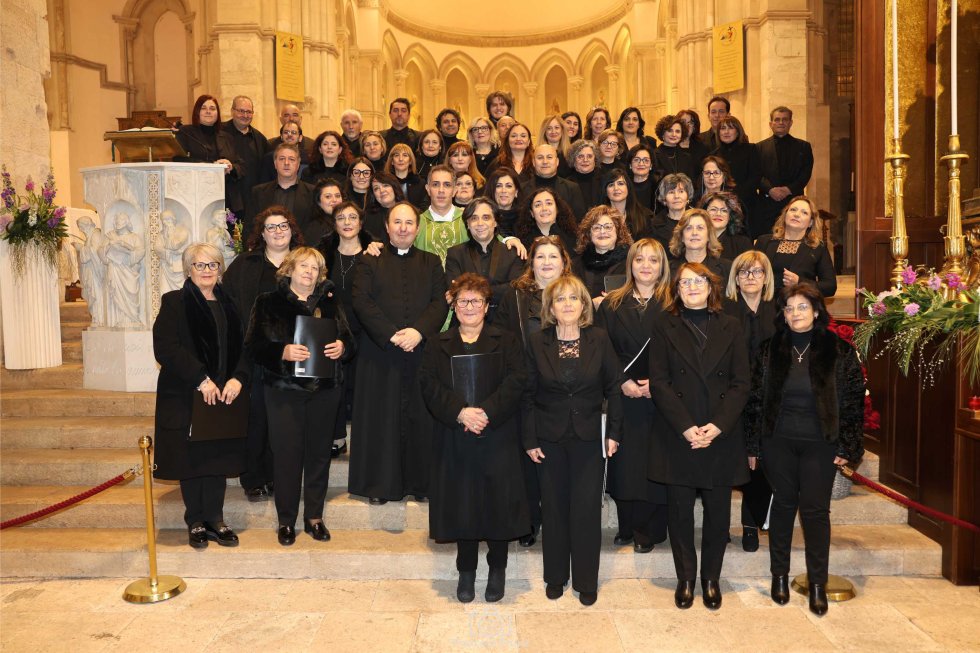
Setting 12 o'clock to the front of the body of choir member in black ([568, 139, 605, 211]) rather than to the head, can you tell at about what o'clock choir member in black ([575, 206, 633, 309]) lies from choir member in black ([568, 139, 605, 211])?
choir member in black ([575, 206, 633, 309]) is roughly at 12 o'clock from choir member in black ([568, 139, 605, 211]).

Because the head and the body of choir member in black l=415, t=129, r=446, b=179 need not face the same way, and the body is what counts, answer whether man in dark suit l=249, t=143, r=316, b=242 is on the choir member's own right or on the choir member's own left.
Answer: on the choir member's own right

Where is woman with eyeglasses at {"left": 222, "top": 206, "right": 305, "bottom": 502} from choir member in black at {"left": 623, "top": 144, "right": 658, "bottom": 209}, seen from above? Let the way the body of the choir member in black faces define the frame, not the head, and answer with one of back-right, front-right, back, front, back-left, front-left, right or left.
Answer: front-right

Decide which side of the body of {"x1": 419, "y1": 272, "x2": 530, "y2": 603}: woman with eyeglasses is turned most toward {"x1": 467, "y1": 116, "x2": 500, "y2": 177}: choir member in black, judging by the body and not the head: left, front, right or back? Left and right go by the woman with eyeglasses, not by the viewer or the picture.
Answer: back

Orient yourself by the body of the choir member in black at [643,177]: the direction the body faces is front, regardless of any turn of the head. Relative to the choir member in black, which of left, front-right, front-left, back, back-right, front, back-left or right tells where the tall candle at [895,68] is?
front-left

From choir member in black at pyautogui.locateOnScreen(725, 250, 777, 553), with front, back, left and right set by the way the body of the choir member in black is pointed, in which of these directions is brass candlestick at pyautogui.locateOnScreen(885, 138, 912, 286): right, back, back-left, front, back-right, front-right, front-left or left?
back-left

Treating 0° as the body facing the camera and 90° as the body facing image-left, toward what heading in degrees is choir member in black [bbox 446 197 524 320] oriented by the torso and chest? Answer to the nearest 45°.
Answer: approximately 0°

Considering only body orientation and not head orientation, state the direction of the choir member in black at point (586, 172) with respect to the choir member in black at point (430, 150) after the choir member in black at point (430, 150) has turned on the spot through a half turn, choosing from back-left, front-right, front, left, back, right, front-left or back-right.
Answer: back-right

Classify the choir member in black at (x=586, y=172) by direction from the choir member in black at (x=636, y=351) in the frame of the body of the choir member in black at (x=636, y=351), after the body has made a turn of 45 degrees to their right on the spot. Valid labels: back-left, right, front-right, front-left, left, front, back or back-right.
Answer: back-right

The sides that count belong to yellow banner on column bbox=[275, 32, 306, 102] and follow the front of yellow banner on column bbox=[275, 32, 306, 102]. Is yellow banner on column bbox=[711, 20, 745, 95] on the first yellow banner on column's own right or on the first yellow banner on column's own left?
on the first yellow banner on column's own left
